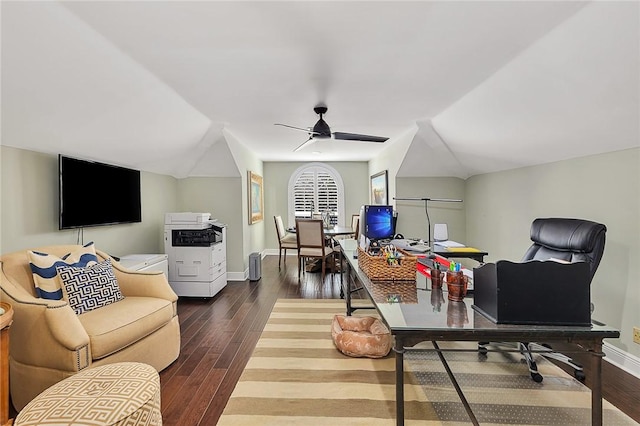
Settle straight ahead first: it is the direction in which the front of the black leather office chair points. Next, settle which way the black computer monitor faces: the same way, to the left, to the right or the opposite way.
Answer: to the left

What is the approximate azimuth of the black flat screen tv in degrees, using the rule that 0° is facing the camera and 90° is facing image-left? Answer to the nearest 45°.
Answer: approximately 315°

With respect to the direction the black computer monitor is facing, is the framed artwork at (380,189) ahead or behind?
behind

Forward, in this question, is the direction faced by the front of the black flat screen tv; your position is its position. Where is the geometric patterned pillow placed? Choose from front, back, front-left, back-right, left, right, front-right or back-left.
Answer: front-right

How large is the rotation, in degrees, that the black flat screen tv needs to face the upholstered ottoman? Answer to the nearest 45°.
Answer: approximately 45° to its right

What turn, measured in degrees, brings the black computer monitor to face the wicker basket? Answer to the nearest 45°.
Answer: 0° — it already faces it
